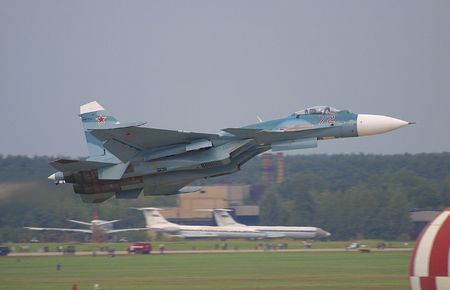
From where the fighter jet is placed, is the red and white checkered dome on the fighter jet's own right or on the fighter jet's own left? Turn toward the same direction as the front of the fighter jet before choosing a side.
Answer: on the fighter jet's own right

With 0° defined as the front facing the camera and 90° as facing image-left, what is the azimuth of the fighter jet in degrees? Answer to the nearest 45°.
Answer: approximately 270°
